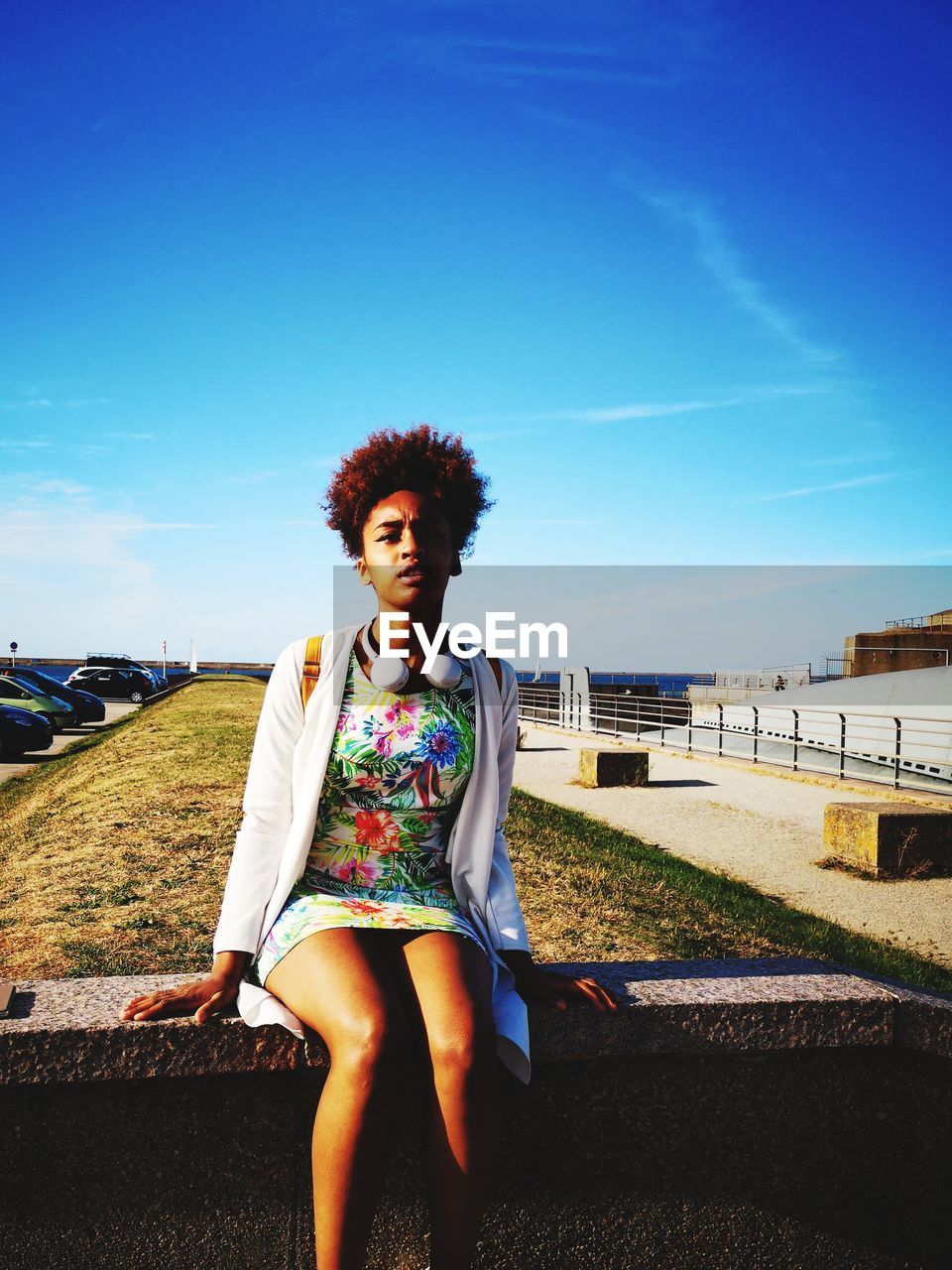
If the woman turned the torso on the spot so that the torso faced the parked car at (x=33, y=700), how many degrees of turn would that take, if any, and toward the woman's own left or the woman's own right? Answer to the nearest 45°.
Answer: approximately 180°

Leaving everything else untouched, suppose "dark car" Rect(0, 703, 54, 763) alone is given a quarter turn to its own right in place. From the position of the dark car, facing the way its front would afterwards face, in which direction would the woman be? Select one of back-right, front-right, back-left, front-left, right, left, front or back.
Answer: front

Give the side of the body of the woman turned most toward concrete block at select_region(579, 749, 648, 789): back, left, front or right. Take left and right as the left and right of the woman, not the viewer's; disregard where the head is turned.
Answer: back

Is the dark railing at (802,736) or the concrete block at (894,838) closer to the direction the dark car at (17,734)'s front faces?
the dark railing

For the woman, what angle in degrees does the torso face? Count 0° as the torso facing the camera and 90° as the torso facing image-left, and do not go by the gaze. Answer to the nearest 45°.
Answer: approximately 0°

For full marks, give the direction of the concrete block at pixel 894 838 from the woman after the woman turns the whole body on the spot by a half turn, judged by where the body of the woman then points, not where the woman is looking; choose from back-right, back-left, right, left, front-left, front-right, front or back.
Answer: front-right

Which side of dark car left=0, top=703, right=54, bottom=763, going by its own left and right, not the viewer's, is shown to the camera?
right

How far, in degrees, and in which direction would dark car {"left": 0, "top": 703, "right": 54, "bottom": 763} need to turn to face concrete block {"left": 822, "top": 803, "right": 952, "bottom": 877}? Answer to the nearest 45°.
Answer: approximately 45° to its right

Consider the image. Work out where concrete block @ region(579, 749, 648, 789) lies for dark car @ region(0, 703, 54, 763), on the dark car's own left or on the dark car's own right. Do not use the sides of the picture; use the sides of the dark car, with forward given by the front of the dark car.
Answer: on the dark car's own right

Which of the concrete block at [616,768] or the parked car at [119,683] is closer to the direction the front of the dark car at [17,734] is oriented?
the concrete block
